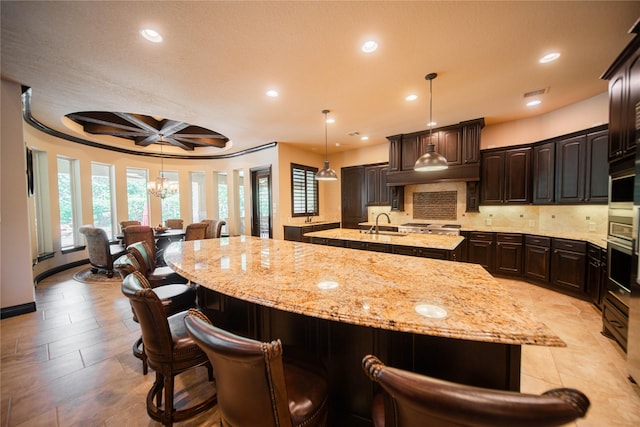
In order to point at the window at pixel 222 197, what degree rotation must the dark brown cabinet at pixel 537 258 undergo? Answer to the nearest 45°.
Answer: approximately 45° to its right

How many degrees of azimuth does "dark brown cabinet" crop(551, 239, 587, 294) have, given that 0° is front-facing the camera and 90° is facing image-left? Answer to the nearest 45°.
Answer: approximately 45°

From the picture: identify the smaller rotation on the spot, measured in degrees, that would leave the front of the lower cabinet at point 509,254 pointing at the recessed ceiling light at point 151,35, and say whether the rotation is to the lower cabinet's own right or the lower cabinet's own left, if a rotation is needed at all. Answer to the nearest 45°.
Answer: approximately 45° to the lower cabinet's own right

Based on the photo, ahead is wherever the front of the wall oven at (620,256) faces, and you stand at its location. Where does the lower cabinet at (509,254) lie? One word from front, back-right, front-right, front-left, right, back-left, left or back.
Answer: right

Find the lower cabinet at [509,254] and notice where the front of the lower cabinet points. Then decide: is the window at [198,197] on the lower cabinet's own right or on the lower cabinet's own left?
on the lower cabinet's own right
